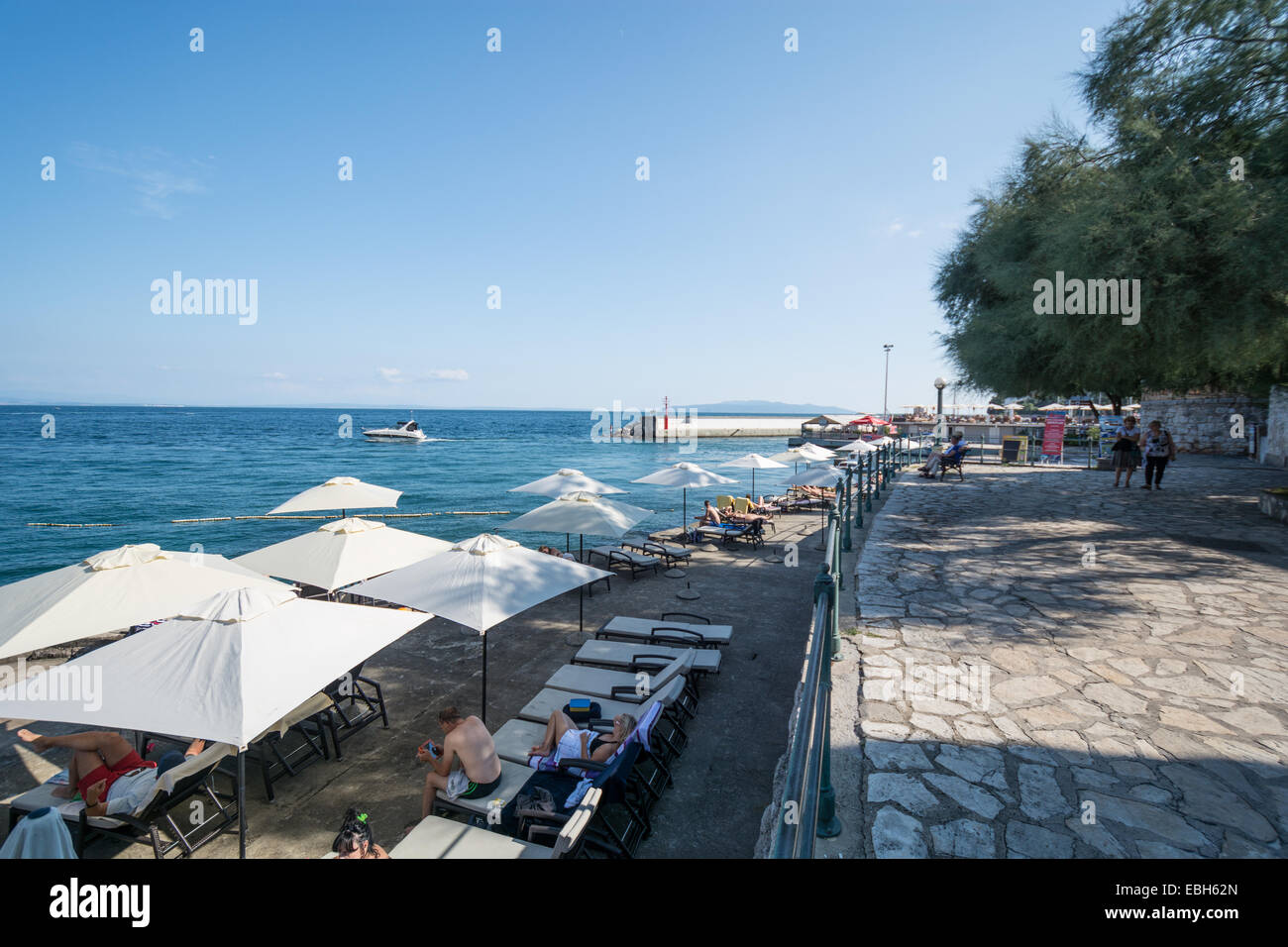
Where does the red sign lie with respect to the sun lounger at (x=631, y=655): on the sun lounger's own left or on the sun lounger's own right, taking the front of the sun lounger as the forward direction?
on the sun lounger's own right

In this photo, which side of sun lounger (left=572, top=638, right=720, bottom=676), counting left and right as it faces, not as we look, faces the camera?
left

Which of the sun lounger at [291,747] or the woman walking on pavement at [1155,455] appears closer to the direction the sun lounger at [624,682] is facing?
the sun lounger

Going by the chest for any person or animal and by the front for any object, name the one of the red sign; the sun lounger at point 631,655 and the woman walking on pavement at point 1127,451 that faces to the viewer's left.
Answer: the sun lounger

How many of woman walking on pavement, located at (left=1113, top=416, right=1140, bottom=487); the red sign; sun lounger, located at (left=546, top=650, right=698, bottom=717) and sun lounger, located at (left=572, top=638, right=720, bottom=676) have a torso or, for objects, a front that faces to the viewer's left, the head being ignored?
2

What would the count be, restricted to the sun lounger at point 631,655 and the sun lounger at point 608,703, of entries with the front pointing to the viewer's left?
2

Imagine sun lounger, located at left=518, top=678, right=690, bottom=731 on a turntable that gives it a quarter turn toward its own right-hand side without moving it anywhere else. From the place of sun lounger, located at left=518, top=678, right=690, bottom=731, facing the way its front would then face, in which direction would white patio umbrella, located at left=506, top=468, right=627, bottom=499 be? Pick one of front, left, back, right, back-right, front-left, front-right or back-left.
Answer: front

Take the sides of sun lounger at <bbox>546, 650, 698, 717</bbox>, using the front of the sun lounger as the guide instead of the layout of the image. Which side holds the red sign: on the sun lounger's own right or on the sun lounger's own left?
on the sun lounger's own right

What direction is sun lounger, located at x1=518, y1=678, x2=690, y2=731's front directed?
to the viewer's left

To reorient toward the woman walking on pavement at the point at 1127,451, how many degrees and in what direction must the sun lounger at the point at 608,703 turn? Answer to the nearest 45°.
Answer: approximately 135° to its right
